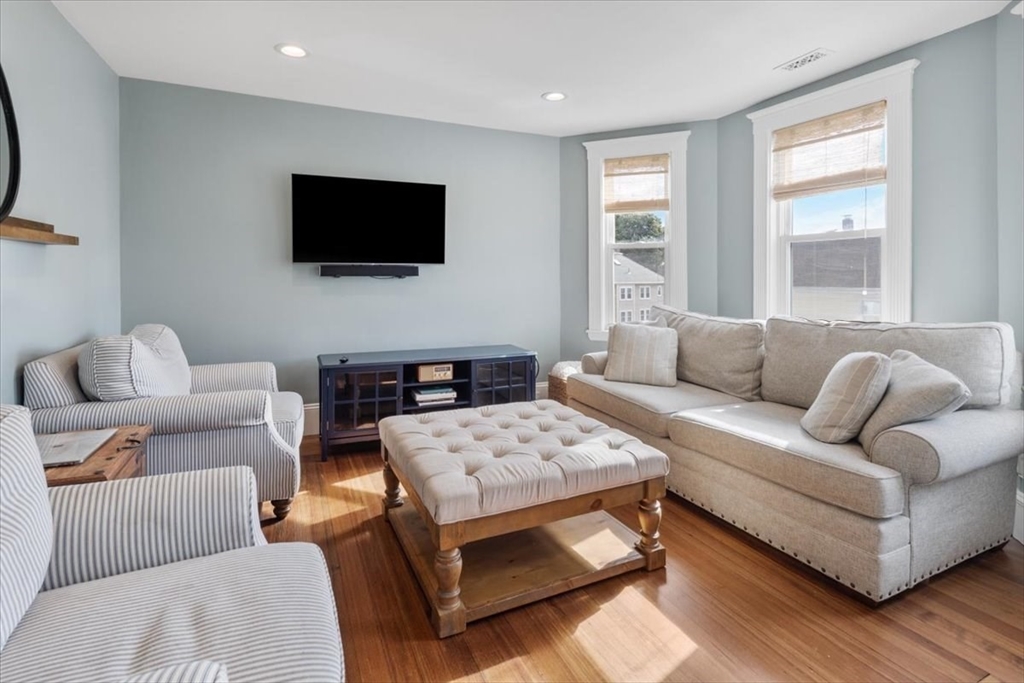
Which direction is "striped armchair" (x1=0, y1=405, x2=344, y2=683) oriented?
to the viewer's right

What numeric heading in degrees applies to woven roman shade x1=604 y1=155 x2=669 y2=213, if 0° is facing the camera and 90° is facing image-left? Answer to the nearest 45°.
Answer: approximately 0°

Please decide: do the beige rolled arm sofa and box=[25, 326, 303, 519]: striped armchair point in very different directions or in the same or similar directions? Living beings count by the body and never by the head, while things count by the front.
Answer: very different directions

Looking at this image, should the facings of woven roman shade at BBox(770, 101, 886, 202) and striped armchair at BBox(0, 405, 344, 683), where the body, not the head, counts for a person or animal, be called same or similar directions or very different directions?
very different directions

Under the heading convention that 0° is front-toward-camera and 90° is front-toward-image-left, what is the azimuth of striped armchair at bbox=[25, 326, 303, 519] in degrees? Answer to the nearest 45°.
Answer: approximately 270°

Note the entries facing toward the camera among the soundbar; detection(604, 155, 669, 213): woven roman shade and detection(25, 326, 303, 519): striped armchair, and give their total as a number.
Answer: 2

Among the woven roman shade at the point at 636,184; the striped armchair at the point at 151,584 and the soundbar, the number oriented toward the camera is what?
2

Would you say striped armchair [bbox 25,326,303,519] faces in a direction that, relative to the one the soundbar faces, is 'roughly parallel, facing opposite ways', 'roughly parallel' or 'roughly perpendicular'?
roughly perpendicular

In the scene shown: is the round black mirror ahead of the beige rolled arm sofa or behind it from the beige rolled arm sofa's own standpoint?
ahead
